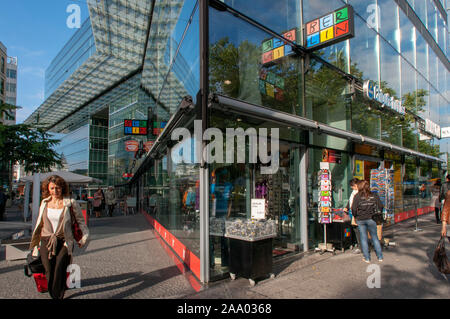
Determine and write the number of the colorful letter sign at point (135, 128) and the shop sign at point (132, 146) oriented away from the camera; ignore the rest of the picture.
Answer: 0

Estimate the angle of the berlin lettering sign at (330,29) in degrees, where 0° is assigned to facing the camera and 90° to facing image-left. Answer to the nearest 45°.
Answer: approximately 45°

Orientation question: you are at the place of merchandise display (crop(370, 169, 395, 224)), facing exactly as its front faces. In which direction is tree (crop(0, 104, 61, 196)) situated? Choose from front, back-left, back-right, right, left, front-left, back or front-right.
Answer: front-right

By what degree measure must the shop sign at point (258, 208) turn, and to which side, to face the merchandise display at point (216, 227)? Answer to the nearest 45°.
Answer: approximately 90° to its right

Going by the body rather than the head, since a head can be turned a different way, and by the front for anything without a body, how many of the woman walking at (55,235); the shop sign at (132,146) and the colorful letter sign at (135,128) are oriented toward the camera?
3

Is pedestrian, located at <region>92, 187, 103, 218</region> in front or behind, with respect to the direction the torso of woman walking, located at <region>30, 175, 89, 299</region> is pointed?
behind

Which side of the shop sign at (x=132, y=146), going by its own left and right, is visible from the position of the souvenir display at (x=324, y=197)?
front

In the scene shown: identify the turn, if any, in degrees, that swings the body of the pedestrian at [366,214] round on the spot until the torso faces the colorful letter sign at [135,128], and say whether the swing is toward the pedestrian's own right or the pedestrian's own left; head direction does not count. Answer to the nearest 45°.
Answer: approximately 45° to the pedestrian's own left
